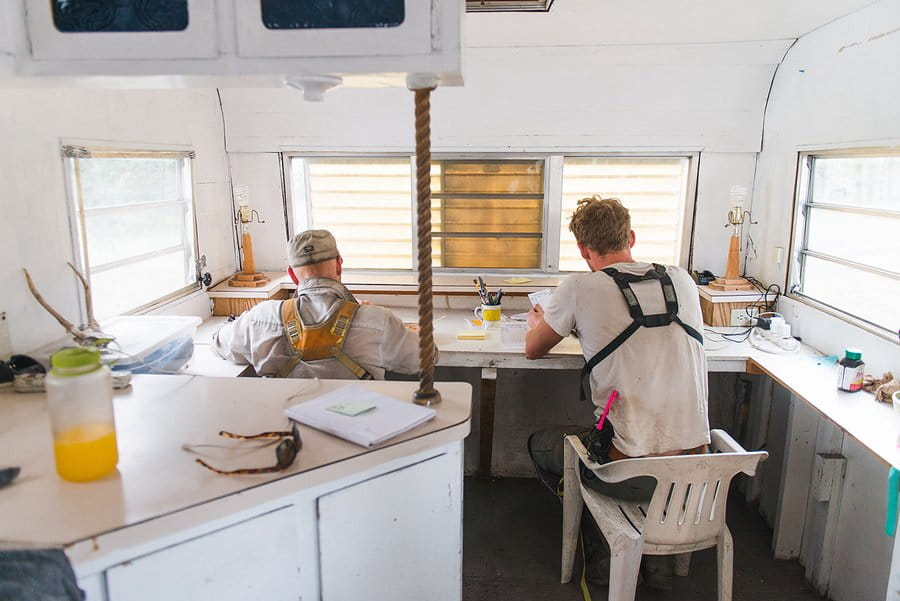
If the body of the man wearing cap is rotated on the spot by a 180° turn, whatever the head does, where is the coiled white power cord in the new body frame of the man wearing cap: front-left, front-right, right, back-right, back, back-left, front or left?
left

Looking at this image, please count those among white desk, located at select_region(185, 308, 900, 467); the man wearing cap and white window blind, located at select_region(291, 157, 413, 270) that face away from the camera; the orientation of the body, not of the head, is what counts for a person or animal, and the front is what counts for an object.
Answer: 1

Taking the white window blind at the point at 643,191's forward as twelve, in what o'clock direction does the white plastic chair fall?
The white plastic chair is roughly at 12 o'clock from the white window blind.

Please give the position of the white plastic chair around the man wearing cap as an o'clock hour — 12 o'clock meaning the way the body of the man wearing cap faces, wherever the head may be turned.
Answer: The white plastic chair is roughly at 4 o'clock from the man wearing cap.

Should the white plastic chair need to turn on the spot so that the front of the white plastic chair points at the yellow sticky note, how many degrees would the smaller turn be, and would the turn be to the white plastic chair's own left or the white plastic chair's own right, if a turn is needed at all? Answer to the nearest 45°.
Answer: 0° — it already faces it

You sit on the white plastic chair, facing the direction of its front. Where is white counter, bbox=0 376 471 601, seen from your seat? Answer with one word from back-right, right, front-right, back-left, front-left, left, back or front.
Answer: left

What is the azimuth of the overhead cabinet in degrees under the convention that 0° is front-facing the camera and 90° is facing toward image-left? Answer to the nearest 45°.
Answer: approximately 0°

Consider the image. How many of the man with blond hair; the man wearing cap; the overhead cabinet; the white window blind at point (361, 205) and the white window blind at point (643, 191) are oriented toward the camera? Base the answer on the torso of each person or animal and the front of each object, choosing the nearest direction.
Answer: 3

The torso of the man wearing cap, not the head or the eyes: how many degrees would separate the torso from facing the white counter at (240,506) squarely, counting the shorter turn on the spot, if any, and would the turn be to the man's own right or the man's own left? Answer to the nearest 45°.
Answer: approximately 180°

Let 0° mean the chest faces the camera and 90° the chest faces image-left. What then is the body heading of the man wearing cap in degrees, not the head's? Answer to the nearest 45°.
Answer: approximately 180°

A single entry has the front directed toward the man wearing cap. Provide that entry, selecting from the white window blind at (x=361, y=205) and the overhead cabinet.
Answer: the white window blind

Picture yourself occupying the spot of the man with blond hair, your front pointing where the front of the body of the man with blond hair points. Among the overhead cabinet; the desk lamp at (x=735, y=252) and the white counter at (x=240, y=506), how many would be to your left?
2

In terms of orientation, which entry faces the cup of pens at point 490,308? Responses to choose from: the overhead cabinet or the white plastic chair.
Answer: the white plastic chair

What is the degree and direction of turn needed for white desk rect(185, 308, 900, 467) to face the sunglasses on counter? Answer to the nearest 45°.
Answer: approximately 45° to its right

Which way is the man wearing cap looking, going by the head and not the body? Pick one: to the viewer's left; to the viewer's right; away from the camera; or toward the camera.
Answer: away from the camera

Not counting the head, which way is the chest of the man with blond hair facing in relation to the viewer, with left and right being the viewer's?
facing away from the viewer and to the left of the viewer

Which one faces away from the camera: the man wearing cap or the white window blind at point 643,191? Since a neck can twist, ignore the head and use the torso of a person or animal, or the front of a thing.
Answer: the man wearing cap
